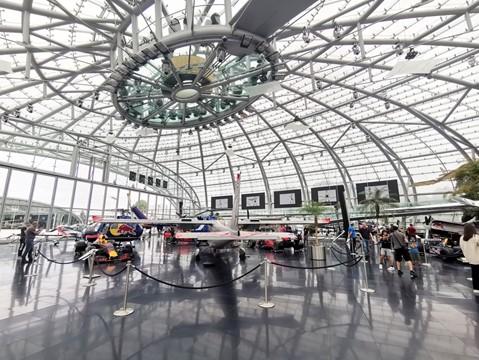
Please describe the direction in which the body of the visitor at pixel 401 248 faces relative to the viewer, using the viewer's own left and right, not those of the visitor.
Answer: facing away from the viewer

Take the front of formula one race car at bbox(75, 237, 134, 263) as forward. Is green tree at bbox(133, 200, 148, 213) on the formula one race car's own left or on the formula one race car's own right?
on the formula one race car's own left

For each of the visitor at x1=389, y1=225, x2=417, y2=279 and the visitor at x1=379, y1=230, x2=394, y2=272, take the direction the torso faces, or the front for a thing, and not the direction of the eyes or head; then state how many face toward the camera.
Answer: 1

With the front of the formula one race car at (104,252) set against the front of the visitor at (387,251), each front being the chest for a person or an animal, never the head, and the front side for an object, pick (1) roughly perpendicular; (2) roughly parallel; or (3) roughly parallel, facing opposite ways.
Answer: roughly perpendicular
